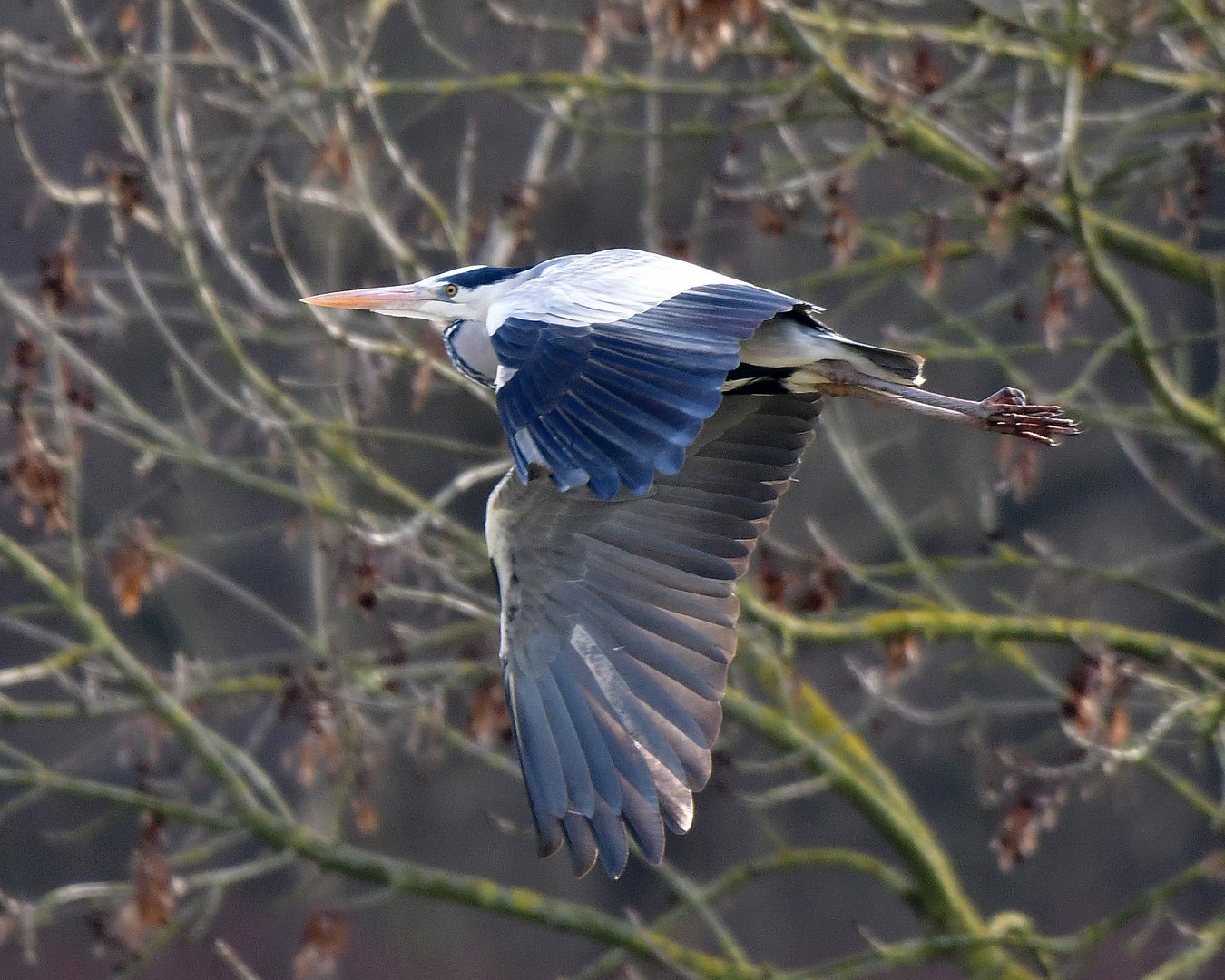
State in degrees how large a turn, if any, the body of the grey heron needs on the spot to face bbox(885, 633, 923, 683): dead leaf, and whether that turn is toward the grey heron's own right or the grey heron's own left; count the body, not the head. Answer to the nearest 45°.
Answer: approximately 135° to the grey heron's own right

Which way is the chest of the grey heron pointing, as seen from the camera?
to the viewer's left

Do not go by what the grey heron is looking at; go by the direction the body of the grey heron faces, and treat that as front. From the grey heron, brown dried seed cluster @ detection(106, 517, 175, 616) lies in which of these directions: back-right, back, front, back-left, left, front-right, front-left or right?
front-right
